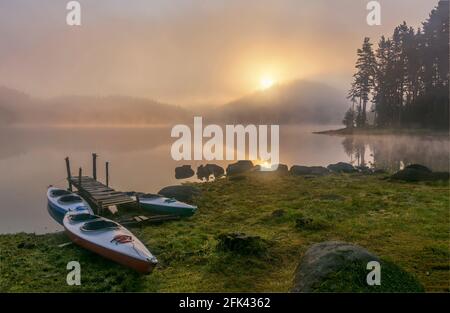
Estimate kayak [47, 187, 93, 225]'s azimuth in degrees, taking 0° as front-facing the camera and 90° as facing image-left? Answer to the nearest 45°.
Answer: approximately 315°

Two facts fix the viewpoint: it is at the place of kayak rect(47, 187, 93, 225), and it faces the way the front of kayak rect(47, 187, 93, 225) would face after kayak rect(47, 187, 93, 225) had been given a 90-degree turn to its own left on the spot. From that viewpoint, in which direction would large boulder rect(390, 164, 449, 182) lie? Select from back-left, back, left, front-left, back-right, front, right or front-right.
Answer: front-right

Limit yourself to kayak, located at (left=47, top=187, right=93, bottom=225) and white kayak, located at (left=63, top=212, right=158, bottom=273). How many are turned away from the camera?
0

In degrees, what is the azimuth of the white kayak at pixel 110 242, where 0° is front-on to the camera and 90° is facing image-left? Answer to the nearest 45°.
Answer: approximately 315°

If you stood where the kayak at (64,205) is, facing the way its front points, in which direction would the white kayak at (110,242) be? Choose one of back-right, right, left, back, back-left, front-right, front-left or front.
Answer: front-right

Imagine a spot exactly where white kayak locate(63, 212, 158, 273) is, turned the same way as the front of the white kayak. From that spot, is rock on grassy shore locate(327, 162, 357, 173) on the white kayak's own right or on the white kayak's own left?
on the white kayak's own left

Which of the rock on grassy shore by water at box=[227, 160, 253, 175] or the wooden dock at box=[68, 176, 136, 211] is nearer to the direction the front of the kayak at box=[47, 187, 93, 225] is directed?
the wooden dock
